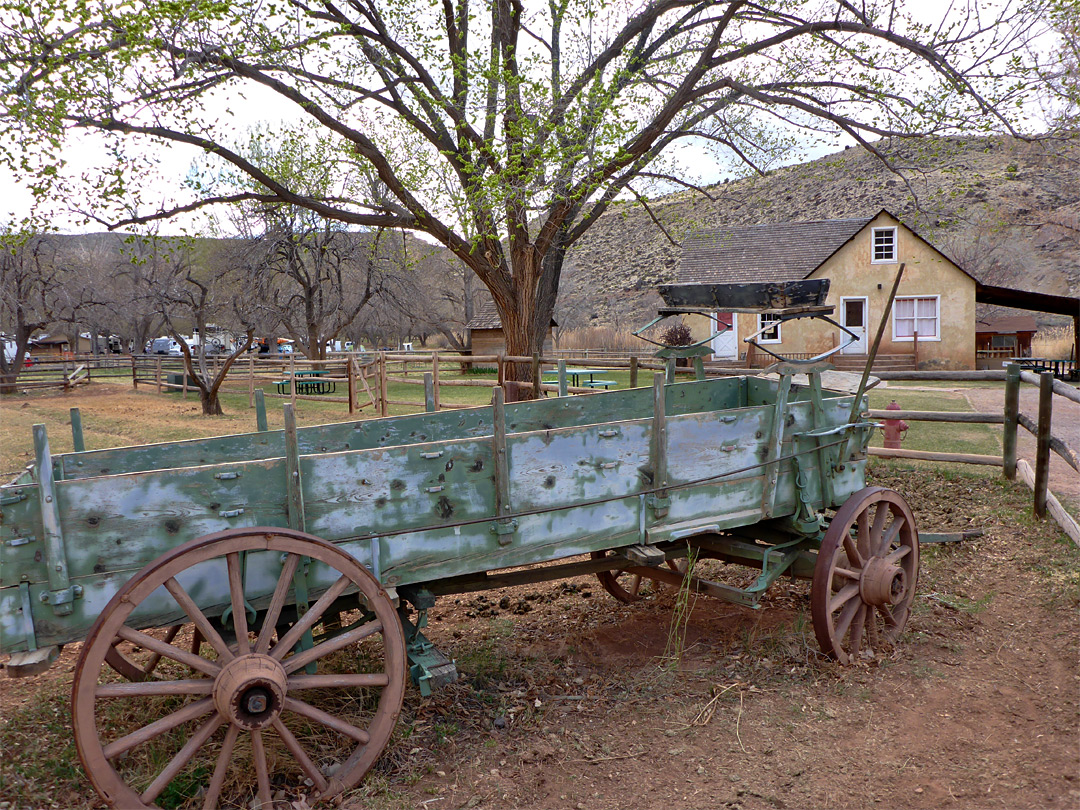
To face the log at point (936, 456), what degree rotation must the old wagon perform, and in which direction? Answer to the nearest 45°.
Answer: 0° — it already faces it

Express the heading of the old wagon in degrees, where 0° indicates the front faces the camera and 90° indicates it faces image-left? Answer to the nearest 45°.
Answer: approximately 225°

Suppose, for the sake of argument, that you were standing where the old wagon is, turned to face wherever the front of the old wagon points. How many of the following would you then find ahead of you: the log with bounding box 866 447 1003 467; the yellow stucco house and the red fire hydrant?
3

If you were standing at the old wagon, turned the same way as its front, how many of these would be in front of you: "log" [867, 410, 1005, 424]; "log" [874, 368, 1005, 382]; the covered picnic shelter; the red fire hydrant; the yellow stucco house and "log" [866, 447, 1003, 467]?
6

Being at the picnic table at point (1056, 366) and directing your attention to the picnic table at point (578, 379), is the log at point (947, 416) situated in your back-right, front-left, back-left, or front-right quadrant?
front-left

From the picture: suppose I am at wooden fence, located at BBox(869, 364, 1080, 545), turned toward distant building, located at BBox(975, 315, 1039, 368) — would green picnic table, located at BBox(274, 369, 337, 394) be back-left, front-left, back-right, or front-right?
front-left

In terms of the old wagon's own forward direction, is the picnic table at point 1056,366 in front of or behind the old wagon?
in front

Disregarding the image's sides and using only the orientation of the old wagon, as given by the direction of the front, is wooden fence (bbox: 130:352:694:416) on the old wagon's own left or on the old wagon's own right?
on the old wagon's own left

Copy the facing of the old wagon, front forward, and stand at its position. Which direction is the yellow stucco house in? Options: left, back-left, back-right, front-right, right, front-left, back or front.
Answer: front

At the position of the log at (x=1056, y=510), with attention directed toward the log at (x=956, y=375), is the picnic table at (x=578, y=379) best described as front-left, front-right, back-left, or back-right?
front-left

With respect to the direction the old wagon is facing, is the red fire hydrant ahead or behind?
ahead

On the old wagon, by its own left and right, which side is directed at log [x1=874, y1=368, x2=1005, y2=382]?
front

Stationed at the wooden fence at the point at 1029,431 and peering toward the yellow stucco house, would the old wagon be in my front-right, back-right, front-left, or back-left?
back-left

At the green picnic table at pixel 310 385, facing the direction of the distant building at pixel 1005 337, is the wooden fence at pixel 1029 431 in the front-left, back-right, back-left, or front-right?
front-right

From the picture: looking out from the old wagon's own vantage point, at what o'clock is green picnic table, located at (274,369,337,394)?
The green picnic table is roughly at 10 o'clock from the old wagon.

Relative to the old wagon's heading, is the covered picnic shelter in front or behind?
in front
